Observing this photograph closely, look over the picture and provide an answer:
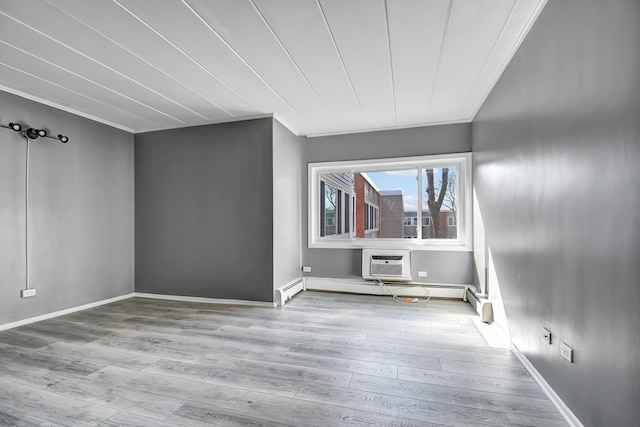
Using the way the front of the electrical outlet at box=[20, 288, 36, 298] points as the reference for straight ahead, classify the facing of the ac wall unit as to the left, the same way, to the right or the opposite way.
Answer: to the right

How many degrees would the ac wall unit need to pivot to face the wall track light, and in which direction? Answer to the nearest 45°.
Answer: approximately 45° to its right

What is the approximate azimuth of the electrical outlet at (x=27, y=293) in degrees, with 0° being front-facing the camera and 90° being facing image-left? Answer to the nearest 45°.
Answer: approximately 315°

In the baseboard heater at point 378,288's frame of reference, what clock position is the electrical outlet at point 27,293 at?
The electrical outlet is roughly at 2 o'clock from the baseboard heater.

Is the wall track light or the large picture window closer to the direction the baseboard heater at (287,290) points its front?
the large picture window

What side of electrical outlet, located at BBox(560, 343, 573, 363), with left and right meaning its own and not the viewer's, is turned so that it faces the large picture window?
right

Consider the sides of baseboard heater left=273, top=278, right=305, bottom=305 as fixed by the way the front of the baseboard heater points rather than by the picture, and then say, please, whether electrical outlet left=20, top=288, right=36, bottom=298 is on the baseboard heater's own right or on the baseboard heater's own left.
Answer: on the baseboard heater's own right

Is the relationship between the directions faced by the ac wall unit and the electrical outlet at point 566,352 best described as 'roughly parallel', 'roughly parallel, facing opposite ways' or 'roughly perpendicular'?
roughly perpendicular

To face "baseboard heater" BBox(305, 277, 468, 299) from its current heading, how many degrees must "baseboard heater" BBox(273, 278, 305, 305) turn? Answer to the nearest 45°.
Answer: approximately 45° to its left

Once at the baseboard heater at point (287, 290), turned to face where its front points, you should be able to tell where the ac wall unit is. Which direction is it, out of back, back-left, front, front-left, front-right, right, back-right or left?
front-left

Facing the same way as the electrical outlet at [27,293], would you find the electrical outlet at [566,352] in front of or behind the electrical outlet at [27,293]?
in front
